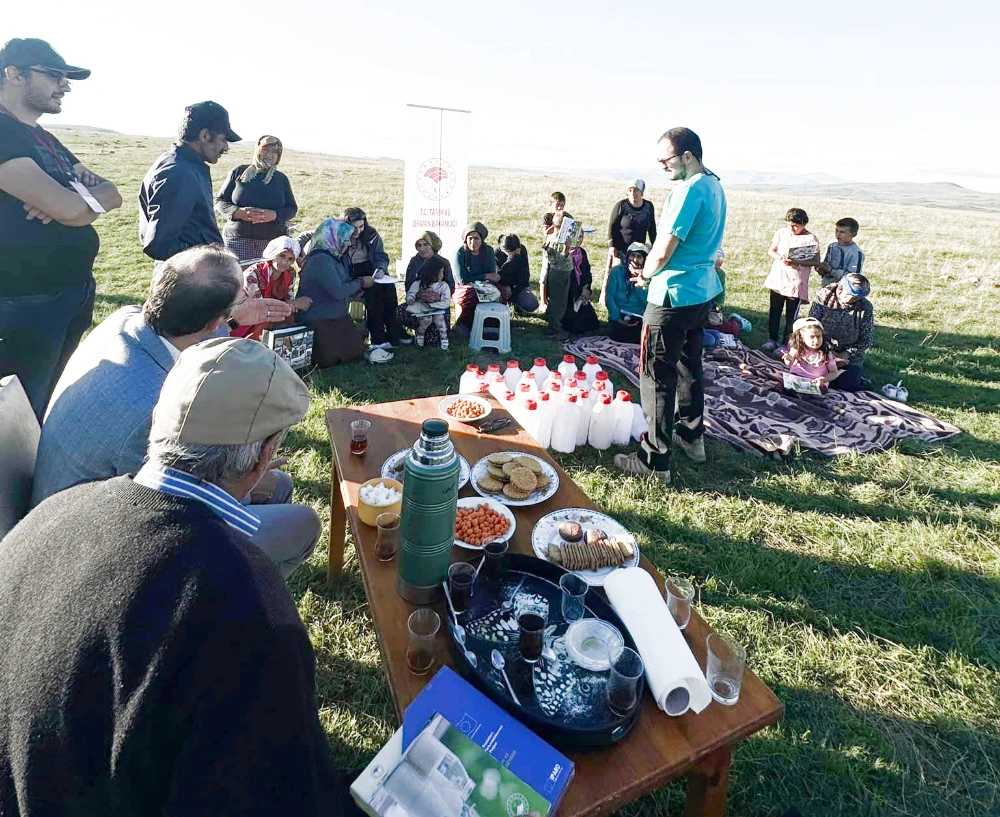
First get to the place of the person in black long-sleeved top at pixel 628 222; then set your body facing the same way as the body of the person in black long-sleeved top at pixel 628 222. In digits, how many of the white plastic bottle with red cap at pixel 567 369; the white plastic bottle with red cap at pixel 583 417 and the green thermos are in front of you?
3

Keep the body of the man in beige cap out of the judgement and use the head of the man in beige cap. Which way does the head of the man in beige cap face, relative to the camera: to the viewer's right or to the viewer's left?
to the viewer's right

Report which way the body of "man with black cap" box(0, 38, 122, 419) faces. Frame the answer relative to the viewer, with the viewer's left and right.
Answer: facing to the right of the viewer

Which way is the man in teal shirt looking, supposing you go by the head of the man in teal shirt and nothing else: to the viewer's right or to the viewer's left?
to the viewer's left

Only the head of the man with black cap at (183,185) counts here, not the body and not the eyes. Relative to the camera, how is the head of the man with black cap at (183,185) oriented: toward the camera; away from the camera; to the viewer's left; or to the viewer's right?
to the viewer's right

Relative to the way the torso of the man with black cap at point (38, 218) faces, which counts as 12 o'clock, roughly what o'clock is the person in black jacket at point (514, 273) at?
The person in black jacket is roughly at 11 o'clock from the man with black cap.

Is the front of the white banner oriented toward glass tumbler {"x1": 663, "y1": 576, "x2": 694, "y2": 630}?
yes
